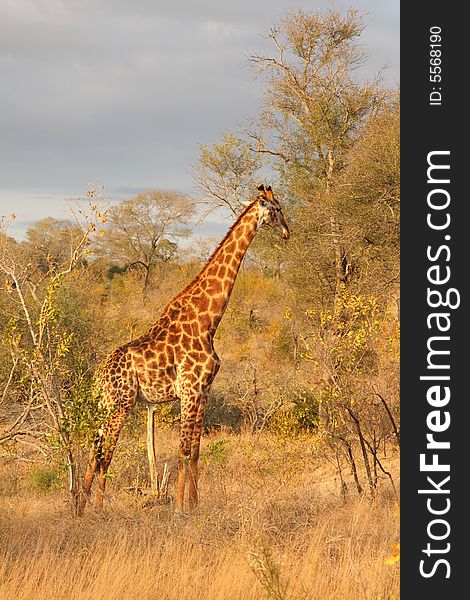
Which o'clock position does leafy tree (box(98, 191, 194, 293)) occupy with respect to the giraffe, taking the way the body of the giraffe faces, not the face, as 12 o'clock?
The leafy tree is roughly at 9 o'clock from the giraffe.

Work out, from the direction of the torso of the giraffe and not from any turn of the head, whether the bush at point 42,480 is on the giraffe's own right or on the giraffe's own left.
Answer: on the giraffe's own left

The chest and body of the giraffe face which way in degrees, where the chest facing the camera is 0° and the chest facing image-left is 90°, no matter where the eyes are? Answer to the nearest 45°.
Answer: approximately 270°
